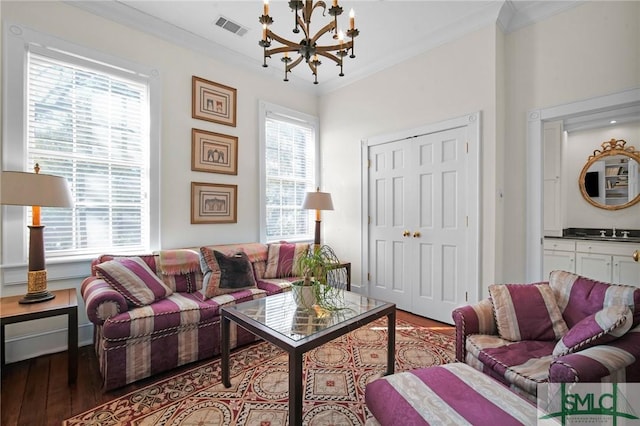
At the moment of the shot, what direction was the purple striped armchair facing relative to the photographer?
facing the viewer and to the left of the viewer

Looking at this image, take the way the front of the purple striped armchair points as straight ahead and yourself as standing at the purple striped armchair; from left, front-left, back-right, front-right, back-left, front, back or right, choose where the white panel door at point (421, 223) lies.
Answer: right

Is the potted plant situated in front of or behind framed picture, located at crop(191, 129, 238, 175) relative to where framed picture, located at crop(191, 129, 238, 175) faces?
in front

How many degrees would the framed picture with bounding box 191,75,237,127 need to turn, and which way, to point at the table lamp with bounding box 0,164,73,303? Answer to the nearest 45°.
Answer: approximately 90° to its right

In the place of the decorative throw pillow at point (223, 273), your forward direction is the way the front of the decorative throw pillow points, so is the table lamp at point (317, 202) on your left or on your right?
on your left

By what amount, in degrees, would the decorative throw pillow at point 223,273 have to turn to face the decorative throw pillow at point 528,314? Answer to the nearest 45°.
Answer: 0° — it already faces it

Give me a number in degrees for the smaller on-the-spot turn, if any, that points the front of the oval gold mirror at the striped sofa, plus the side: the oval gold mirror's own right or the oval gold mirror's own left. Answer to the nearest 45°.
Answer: approximately 45° to the oval gold mirror's own right

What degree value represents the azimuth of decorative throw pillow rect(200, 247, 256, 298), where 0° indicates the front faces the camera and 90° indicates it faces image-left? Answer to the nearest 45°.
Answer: approximately 315°

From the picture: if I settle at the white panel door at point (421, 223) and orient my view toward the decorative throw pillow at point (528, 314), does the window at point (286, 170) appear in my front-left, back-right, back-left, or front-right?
back-right

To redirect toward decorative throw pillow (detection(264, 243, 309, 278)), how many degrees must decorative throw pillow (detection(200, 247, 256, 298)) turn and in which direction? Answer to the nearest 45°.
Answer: approximately 90° to its left

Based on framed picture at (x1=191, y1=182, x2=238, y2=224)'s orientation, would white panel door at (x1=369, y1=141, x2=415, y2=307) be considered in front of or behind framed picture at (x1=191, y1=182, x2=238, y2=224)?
in front

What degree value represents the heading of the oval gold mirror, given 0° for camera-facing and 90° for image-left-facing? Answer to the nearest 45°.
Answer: approximately 0°

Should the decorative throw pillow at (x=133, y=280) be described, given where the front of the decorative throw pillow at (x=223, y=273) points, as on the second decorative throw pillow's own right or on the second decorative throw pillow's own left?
on the second decorative throw pillow's own right

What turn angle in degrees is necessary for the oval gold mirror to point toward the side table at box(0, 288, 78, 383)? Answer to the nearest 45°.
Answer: approximately 45° to its right

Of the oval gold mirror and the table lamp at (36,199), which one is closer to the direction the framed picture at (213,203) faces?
the oval gold mirror

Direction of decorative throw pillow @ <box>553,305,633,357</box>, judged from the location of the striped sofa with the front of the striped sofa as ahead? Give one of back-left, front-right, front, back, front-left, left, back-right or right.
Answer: front

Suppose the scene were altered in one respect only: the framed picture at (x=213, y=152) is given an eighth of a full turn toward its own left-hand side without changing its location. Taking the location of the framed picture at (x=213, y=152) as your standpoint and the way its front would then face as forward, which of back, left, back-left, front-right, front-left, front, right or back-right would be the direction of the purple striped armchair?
front-right

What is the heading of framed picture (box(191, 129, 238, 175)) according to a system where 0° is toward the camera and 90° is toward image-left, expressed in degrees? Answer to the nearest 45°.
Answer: approximately 315°
